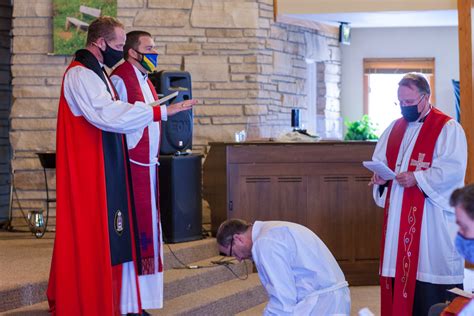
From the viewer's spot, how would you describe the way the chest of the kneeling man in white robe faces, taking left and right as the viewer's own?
facing to the left of the viewer

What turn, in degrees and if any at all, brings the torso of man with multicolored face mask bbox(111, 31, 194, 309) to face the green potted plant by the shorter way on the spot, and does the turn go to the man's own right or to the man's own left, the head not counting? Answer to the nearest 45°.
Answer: approximately 90° to the man's own left

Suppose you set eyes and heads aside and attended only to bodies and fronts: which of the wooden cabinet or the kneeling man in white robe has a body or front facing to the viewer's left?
the kneeling man in white robe

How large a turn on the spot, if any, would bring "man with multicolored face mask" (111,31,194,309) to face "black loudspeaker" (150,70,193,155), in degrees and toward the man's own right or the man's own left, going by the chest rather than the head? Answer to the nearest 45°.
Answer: approximately 135° to the man's own left

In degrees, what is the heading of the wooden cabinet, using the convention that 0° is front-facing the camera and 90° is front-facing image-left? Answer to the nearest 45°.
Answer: approximately 0°

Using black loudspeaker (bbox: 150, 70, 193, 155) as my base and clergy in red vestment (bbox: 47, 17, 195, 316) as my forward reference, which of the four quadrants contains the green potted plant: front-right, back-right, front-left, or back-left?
back-left

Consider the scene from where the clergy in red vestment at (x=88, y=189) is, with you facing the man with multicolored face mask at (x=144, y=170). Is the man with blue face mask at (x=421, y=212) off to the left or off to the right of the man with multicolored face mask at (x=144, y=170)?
right

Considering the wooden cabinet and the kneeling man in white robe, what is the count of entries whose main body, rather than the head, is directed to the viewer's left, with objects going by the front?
1

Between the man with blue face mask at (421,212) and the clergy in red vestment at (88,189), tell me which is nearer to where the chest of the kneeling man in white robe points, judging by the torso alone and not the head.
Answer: the clergy in red vestment

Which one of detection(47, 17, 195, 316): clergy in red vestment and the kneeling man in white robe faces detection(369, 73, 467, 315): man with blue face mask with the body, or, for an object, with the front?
the clergy in red vestment
